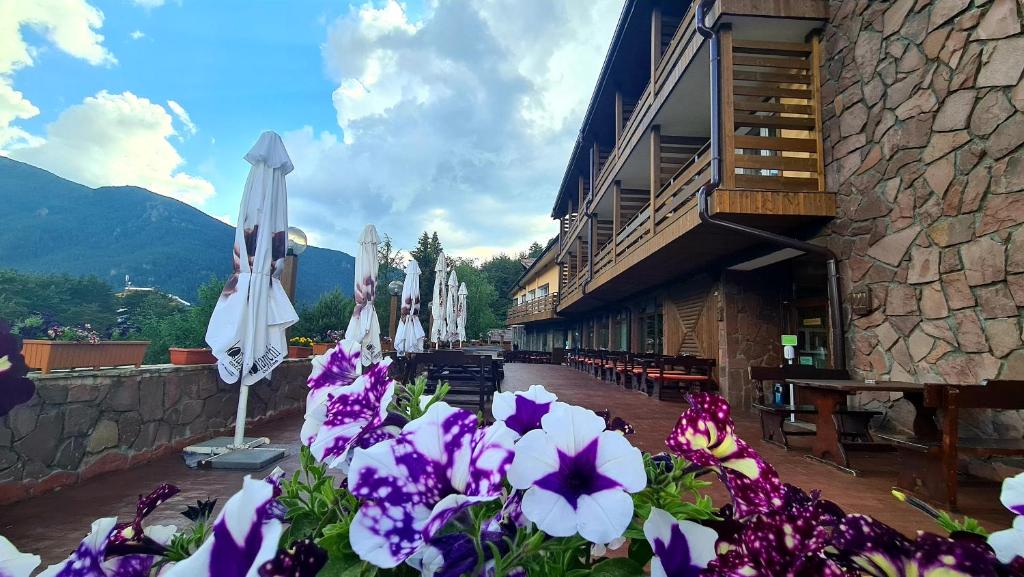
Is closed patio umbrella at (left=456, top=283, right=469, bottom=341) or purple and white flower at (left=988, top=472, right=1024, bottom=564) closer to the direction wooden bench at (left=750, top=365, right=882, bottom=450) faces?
the purple and white flower

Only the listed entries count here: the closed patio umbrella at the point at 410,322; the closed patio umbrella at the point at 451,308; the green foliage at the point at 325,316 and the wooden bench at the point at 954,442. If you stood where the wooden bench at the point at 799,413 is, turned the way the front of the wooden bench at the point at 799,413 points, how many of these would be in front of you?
1

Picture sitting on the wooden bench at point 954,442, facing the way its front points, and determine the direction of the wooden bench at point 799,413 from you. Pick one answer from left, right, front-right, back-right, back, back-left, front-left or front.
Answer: front

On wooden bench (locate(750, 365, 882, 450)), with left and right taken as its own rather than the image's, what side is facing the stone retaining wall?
right

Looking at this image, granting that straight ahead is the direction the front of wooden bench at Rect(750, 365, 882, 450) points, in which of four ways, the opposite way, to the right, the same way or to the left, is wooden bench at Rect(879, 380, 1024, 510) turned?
the opposite way

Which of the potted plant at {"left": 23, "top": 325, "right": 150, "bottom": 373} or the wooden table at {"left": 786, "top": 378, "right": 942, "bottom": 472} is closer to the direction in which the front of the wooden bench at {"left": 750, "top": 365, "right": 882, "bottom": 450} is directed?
the wooden table

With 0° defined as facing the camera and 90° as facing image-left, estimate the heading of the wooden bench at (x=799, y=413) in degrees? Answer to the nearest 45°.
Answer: approximately 315°

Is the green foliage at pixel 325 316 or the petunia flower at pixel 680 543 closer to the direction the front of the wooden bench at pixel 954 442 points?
the green foliage

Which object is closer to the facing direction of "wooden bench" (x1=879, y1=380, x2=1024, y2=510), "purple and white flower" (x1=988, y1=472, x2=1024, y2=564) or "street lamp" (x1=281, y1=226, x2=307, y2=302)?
the street lamp

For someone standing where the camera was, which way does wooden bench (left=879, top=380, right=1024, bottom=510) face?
facing away from the viewer and to the left of the viewer

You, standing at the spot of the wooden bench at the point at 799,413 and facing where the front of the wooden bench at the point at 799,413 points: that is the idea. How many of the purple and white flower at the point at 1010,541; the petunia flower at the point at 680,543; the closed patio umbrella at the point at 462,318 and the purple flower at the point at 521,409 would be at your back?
1

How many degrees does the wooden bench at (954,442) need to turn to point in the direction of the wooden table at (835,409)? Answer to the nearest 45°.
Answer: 0° — it already faces it
